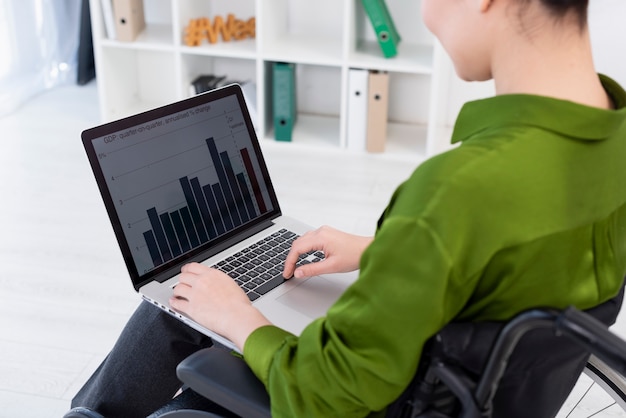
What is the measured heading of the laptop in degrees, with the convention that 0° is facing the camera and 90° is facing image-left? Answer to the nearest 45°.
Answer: approximately 315°

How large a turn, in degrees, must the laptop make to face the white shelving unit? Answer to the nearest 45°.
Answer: approximately 135° to its left

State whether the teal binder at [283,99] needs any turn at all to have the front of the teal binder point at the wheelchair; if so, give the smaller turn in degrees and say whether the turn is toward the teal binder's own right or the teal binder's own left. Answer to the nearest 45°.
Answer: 0° — it already faces it

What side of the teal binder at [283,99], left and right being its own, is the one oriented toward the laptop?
front

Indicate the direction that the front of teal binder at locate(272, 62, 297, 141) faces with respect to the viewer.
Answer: facing the viewer

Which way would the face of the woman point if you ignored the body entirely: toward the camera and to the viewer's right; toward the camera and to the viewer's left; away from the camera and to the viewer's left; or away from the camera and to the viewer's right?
away from the camera and to the viewer's left

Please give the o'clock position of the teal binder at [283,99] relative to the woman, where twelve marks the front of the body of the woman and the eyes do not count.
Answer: The teal binder is roughly at 1 o'clock from the woman.

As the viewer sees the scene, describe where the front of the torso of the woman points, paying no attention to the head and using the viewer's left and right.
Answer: facing away from the viewer and to the left of the viewer

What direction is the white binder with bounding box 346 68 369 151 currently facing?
toward the camera

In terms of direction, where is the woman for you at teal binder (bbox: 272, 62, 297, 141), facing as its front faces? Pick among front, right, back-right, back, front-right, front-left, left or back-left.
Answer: front

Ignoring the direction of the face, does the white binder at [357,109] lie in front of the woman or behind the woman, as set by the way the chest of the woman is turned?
in front

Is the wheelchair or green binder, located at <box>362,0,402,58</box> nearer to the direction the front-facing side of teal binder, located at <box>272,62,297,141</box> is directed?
the wheelchair

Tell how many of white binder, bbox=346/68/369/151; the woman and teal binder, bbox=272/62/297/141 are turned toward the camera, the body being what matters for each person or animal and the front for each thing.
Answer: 2
